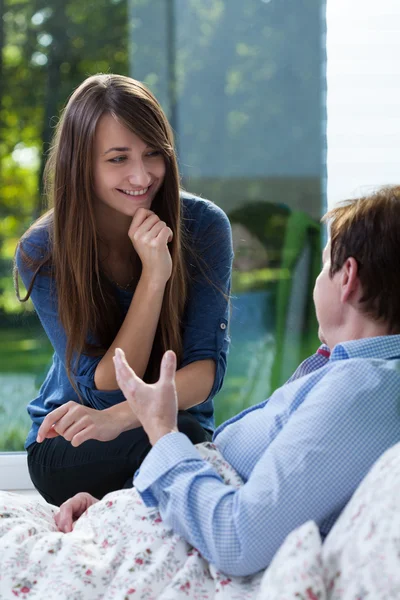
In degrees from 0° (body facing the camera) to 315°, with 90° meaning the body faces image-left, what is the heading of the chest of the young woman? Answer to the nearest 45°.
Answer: approximately 0°

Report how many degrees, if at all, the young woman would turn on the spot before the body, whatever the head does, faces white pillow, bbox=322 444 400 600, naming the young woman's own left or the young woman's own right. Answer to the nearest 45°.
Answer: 0° — they already face it

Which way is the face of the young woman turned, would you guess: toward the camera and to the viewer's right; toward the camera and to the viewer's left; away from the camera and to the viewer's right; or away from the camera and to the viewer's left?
toward the camera and to the viewer's right
